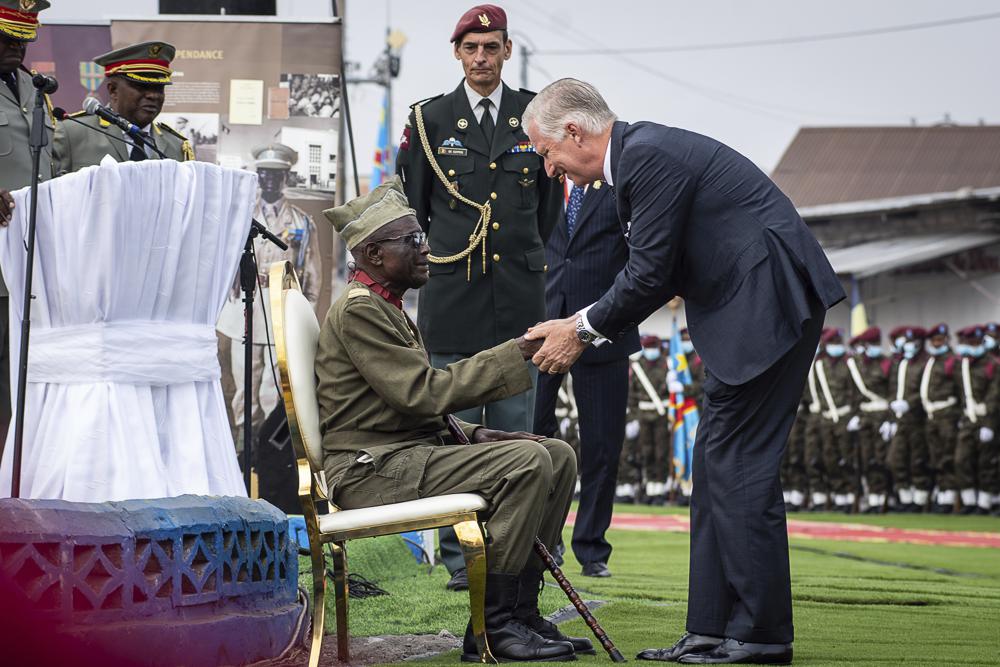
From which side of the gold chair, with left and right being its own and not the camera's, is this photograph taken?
right

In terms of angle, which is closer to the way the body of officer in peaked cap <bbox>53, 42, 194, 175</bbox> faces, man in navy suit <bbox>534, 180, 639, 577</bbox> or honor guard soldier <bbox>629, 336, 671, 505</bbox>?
the man in navy suit

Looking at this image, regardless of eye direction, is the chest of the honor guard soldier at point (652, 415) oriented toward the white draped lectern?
yes

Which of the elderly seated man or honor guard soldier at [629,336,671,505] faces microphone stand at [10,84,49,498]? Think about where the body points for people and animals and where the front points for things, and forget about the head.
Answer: the honor guard soldier

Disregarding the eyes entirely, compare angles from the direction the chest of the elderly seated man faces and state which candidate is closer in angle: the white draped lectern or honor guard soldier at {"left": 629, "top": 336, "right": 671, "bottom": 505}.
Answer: the honor guard soldier

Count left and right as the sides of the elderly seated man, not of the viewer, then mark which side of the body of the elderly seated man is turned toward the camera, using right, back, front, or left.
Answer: right

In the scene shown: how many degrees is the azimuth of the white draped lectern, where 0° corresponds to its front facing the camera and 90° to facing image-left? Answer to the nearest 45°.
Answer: approximately 0°
